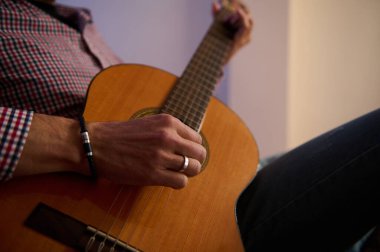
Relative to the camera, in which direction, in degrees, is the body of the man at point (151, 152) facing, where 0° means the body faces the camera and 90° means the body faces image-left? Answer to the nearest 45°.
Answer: approximately 315°
